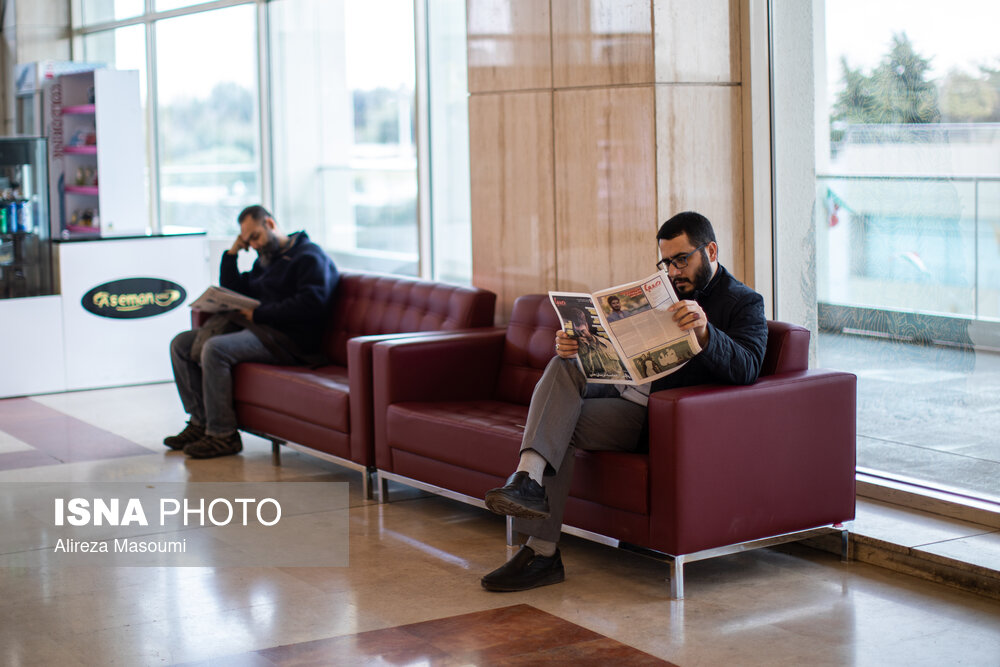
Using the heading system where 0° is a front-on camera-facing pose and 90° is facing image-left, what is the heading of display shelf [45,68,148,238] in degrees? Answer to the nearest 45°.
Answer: approximately 45°

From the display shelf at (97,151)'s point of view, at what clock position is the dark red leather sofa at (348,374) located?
The dark red leather sofa is roughly at 10 o'clock from the display shelf.

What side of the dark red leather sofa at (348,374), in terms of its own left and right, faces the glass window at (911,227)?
left

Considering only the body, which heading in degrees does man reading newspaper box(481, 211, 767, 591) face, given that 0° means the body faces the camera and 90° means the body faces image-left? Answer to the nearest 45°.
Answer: approximately 45°

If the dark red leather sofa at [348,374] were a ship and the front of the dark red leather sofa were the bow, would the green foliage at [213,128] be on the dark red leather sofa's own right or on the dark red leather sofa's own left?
on the dark red leather sofa's own right

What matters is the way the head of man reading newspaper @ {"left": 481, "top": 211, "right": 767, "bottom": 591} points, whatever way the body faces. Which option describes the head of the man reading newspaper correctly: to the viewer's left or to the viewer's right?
to the viewer's left

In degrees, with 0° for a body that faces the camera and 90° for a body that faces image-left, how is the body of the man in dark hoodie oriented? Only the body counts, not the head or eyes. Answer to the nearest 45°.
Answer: approximately 45°
